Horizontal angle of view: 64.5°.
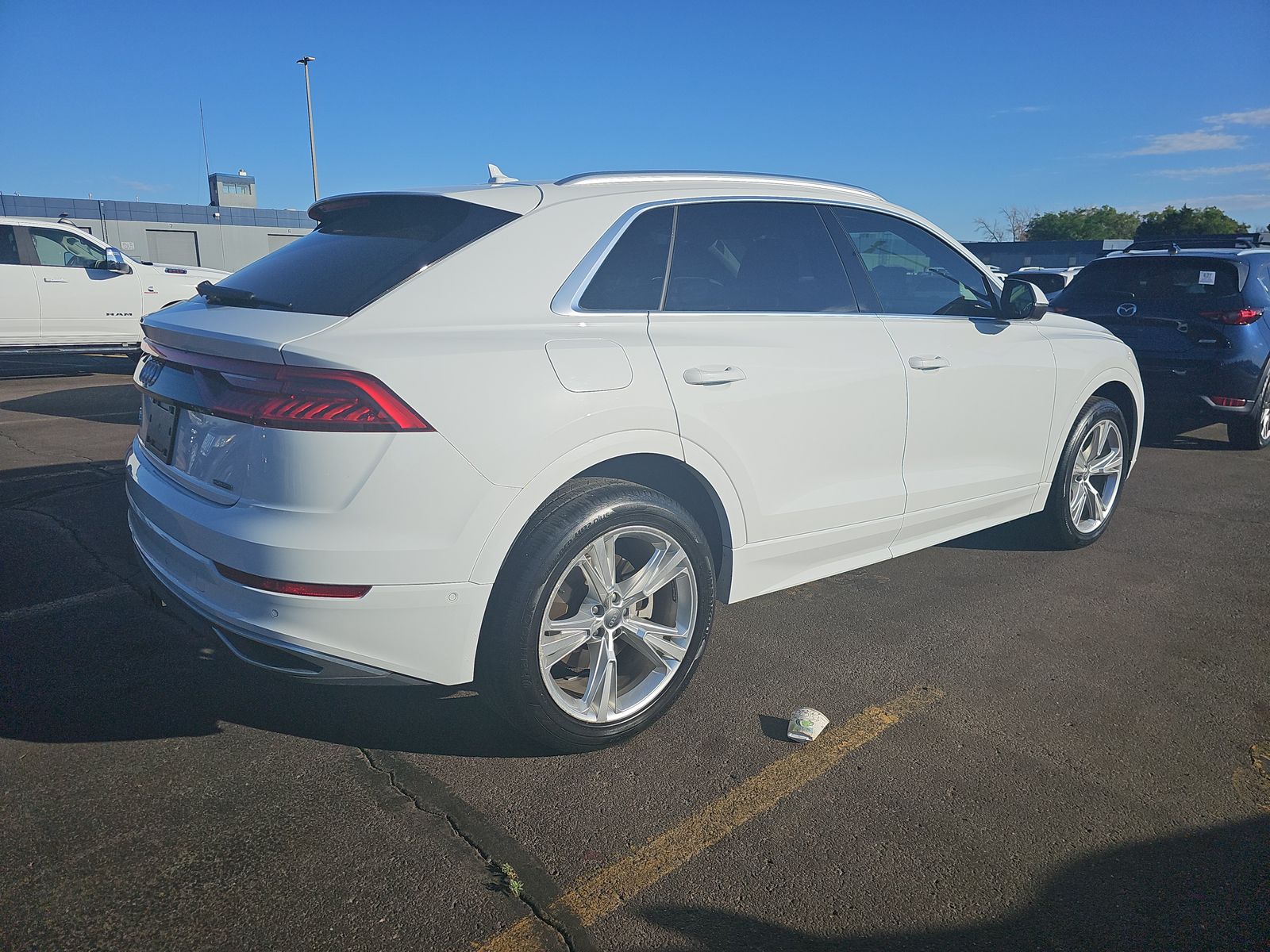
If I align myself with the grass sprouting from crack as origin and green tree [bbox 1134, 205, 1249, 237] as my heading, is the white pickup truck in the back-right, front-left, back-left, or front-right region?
front-left

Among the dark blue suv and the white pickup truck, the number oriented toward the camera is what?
0

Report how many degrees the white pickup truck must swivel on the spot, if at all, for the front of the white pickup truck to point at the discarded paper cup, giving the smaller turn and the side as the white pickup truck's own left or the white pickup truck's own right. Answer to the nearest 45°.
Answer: approximately 90° to the white pickup truck's own right

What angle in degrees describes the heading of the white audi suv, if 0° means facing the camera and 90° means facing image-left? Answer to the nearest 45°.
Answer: approximately 225°

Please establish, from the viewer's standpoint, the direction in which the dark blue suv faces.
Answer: facing away from the viewer and to the right of the viewer

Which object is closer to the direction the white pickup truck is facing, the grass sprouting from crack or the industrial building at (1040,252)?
the industrial building

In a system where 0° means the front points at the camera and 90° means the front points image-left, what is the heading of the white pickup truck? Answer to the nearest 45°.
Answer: approximately 270°

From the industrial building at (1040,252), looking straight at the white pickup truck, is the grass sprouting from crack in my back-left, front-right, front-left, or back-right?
front-left

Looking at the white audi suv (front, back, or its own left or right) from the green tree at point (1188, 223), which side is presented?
front

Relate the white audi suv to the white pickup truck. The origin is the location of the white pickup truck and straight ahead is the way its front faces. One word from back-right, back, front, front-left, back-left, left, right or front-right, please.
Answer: right
